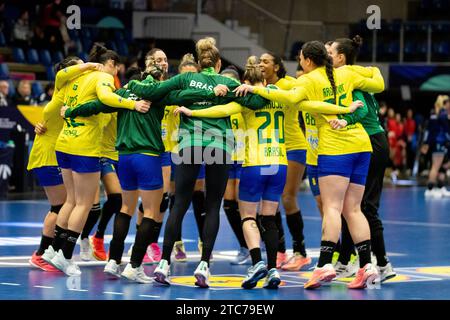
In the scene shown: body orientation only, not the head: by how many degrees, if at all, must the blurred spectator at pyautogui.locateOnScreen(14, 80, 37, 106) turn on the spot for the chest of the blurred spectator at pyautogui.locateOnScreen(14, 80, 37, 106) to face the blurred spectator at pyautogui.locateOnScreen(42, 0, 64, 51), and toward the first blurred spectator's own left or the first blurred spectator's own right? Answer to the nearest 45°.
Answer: approximately 180°

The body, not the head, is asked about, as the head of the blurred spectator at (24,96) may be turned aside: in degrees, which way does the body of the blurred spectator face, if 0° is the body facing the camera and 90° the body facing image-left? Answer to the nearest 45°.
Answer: approximately 0°

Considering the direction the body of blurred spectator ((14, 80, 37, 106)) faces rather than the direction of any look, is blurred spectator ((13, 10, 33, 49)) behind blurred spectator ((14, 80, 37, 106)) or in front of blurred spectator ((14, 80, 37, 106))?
behind

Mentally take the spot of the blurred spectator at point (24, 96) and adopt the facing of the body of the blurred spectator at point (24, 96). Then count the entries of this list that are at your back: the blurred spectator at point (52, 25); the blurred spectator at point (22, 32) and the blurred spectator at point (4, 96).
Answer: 2

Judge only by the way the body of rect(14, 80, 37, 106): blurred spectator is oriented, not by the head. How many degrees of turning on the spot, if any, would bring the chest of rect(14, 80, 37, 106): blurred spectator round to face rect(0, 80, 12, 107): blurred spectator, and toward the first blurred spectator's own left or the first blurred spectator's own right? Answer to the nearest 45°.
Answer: approximately 45° to the first blurred spectator's own right
